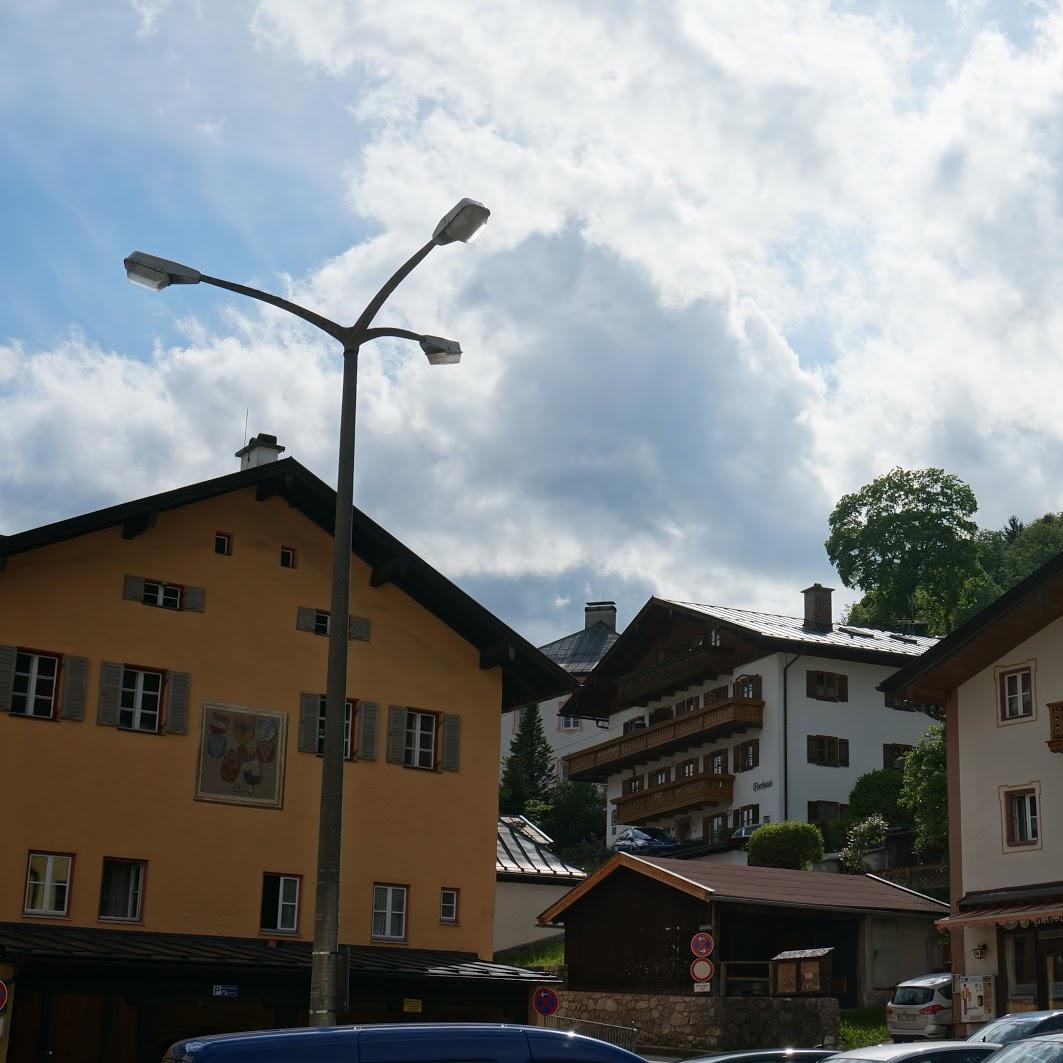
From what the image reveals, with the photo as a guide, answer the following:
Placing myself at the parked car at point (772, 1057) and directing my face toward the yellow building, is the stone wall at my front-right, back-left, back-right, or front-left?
front-right

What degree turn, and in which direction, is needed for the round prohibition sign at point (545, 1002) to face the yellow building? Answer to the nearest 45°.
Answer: approximately 135° to its right

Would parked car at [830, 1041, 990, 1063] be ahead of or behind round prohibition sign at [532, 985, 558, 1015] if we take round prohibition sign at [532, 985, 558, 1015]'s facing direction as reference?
ahead

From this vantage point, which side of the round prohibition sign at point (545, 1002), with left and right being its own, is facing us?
front

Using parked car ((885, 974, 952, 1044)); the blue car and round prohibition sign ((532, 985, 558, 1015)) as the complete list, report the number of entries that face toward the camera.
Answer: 1

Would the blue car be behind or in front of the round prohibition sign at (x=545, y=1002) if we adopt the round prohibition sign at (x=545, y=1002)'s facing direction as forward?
in front

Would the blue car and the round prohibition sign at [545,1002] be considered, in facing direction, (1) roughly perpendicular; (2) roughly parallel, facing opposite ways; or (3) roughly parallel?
roughly perpendicular

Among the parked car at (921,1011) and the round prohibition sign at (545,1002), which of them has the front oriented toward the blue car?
the round prohibition sign
